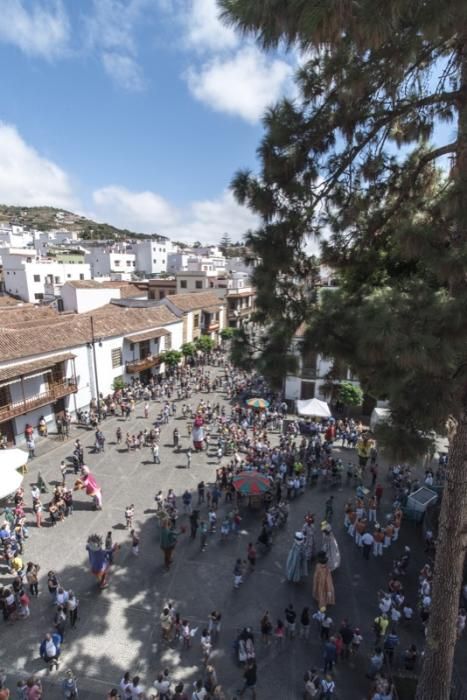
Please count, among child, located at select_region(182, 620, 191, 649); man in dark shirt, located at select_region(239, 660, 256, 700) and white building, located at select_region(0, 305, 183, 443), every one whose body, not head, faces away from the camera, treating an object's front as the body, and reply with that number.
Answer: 2

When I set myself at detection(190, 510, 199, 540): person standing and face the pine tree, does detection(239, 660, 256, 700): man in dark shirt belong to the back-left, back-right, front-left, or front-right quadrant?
front-right

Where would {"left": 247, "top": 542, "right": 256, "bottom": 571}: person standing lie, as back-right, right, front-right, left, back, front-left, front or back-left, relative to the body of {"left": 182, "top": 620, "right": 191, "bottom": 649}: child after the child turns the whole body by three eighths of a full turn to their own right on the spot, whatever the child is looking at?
left

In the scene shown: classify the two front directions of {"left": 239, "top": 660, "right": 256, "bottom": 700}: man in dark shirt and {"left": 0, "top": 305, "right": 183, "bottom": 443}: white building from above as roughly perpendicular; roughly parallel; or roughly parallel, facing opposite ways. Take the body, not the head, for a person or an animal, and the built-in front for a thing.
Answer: roughly perpendicular

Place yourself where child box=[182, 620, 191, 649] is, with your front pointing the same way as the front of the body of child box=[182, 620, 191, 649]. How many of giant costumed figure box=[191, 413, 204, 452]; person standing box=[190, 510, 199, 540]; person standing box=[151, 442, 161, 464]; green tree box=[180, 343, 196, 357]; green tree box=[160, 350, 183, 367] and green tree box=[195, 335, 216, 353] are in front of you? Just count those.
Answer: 6

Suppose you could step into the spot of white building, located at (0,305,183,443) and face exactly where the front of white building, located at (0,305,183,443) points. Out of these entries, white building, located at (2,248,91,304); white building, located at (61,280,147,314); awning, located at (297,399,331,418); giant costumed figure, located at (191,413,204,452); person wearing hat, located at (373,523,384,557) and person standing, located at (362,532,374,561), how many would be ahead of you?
4

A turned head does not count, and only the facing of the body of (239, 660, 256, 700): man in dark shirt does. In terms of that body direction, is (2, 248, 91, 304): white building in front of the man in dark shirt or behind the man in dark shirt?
in front

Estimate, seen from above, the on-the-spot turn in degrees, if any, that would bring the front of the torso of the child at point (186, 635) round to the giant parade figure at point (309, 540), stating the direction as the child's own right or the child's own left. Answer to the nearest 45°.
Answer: approximately 45° to the child's own right

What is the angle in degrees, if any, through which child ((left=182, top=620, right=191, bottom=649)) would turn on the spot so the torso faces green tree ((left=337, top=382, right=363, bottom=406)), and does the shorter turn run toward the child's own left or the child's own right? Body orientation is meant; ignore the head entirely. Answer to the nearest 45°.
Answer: approximately 45° to the child's own right

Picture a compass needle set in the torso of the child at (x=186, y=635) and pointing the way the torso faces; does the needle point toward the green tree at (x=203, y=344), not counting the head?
yes

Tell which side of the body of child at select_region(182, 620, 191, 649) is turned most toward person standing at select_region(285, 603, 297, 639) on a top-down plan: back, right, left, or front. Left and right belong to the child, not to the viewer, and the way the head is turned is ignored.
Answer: right

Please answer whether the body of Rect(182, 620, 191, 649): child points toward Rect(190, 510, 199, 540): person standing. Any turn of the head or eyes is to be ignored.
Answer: yes

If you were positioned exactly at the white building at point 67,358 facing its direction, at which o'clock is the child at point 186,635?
The child is roughly at 1 o'clock from the white building.

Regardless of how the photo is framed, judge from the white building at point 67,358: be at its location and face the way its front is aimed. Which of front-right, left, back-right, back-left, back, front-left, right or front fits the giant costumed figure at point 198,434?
front

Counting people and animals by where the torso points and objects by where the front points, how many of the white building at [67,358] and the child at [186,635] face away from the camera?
1

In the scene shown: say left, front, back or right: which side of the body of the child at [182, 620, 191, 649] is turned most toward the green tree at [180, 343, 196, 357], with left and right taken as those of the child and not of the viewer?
front

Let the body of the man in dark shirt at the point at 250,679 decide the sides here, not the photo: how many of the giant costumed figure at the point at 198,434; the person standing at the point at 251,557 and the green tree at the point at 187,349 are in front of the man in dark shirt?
3

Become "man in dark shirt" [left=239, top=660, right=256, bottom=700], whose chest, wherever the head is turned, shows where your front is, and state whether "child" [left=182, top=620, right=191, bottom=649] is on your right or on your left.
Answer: on your left

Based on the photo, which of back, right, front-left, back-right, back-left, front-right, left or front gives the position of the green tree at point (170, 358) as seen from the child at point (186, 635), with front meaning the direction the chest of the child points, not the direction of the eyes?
front

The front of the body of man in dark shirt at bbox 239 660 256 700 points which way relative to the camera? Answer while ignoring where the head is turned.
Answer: away from the camera

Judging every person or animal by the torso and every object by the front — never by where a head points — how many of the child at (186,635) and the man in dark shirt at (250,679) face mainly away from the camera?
2

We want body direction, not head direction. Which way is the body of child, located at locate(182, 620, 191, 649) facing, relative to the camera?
away from the camera
